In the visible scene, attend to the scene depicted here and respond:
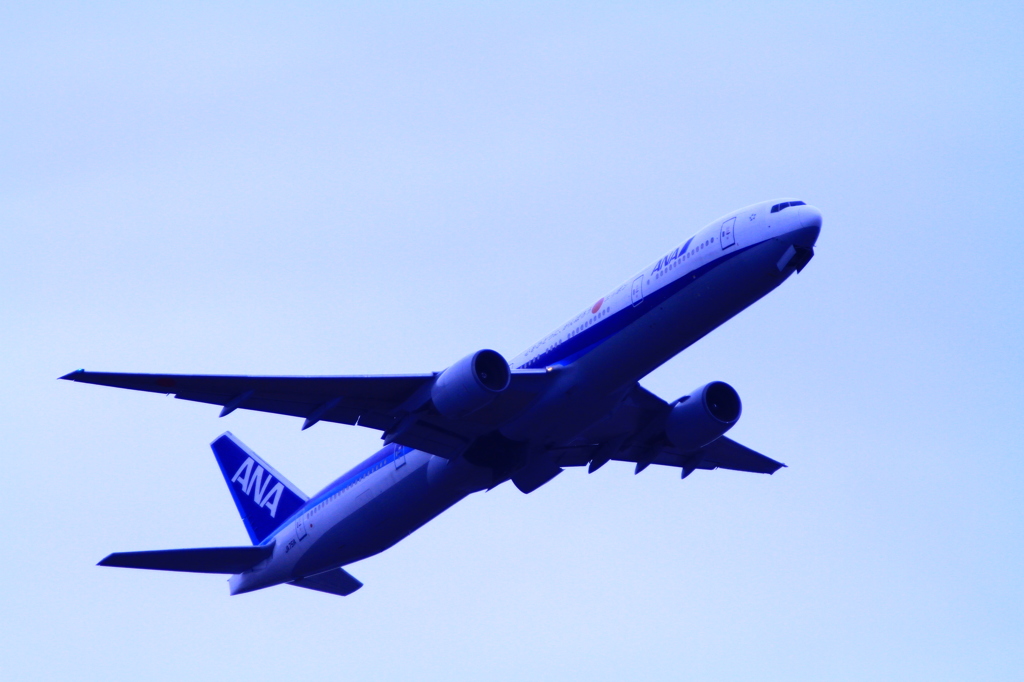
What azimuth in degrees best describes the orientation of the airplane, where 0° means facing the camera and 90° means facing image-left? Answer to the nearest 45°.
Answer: approximately 315°
